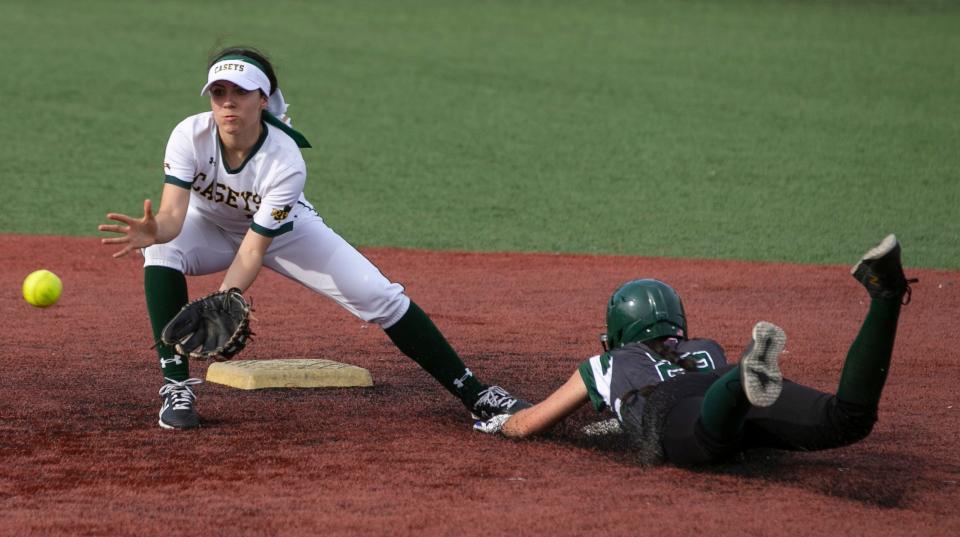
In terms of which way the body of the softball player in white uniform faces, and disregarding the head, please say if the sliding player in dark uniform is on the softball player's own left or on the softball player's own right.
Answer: on the softball player's own left

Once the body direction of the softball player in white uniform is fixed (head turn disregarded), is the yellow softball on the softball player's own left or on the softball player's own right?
on the softball player's own right

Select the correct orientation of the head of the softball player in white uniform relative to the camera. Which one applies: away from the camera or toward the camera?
toward the camera
